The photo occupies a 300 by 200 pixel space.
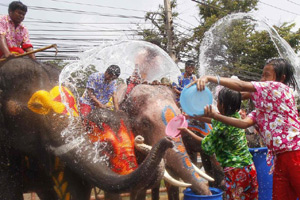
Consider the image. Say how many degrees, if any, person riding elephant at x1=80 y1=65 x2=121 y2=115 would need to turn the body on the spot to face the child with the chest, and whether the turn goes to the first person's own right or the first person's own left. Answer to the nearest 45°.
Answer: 0° — they already face them

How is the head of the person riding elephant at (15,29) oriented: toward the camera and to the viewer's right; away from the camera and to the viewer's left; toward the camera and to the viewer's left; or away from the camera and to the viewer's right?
toward the camera and to the viewer's right

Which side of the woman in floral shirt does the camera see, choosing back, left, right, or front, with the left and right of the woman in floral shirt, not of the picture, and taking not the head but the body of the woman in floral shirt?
left

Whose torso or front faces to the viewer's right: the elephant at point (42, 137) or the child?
the elephant

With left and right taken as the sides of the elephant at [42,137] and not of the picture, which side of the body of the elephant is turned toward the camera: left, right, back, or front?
right

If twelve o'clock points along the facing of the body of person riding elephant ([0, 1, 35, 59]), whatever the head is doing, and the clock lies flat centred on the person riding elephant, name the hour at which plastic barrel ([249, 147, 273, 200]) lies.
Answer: The plastic barrel is roughly at 11 o'clock from the person riding elephant.

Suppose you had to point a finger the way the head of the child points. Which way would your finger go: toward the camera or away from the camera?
away from the camera

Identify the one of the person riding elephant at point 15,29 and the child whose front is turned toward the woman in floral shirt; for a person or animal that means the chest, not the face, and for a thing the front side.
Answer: the person riding elephant

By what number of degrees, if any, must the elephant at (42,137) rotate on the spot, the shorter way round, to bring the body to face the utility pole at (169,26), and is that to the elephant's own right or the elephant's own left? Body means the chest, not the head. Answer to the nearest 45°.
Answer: approximately 90° to the elephant's own left

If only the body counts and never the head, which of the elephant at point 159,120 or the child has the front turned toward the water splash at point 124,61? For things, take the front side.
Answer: the child
